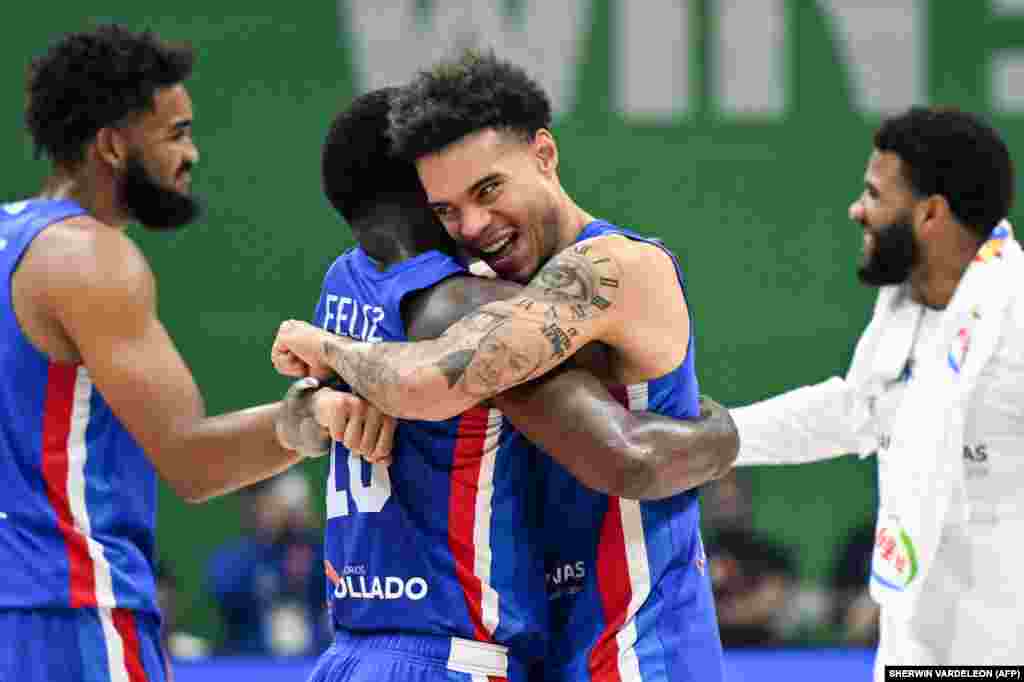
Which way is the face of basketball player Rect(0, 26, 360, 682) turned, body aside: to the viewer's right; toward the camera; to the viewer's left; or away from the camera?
to the viewer's right

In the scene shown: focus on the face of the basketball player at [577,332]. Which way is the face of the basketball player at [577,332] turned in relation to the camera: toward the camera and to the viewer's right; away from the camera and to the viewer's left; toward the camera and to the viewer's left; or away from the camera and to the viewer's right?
toward the camera and to the viewer's left

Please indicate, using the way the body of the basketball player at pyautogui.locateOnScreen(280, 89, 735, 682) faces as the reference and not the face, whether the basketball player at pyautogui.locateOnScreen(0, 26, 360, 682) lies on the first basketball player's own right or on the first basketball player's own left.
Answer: on the first basketball player's own left

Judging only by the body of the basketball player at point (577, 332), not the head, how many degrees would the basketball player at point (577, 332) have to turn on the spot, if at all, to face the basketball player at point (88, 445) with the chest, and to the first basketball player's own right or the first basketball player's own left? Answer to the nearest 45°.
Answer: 0° — they already face them

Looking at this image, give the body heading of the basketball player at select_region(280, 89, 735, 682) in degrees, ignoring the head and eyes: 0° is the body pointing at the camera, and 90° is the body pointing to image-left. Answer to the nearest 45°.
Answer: approximately 225°
